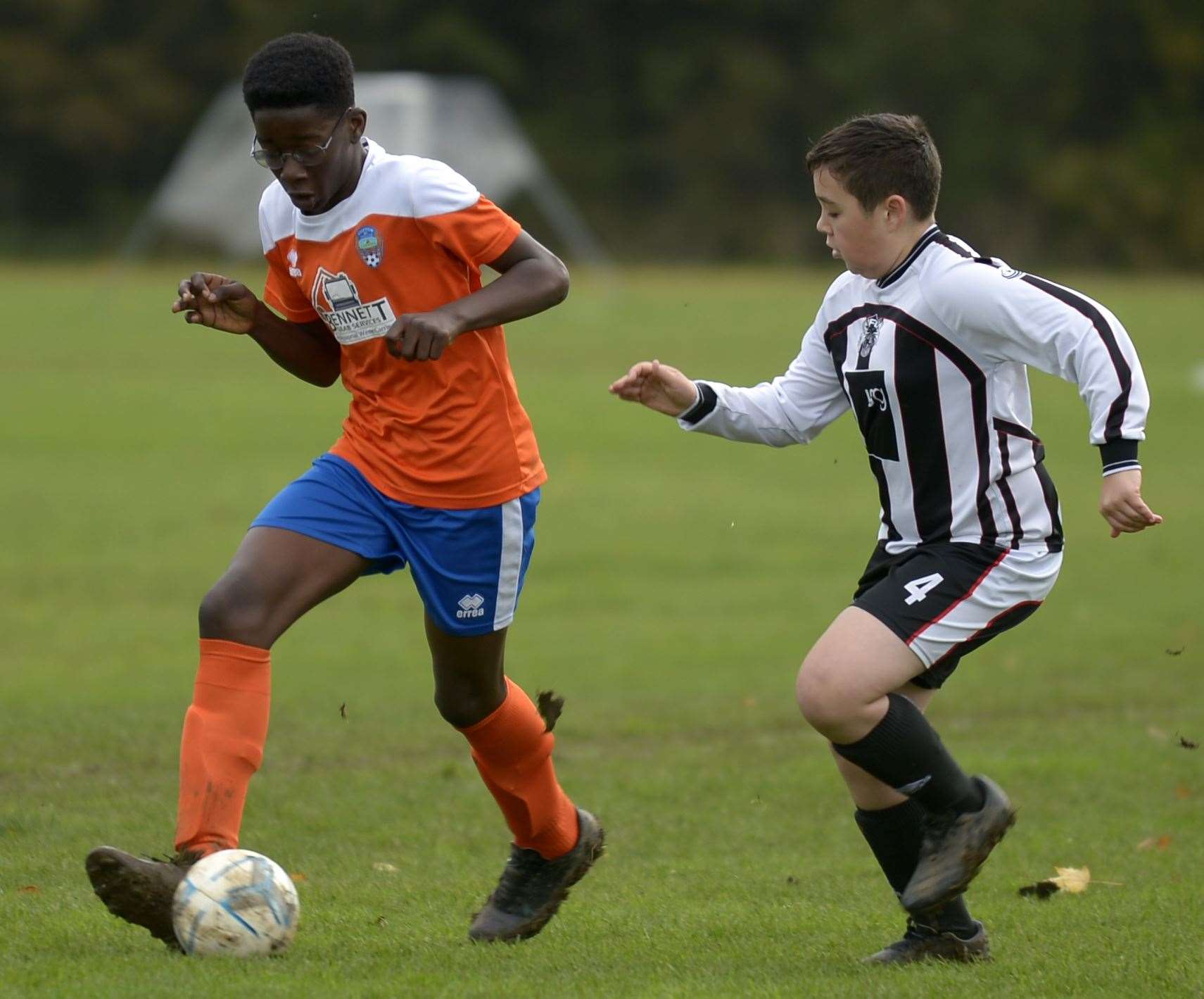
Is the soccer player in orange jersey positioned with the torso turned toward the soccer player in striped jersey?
no

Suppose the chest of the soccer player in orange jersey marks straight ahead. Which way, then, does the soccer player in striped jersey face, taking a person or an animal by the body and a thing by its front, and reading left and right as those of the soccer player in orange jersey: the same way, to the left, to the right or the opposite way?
the same way

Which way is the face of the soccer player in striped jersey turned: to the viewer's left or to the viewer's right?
to the viewer's left

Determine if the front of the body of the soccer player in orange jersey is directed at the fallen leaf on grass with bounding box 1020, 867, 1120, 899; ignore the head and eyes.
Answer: no

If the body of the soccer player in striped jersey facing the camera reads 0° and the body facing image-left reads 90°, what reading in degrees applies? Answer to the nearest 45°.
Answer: approximately 45°

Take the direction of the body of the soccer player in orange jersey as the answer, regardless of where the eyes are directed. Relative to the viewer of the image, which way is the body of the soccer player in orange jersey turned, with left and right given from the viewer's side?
facing the viewer and to the left of the viewer

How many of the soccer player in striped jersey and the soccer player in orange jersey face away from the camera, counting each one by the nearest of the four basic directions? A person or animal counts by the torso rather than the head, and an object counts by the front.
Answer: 0

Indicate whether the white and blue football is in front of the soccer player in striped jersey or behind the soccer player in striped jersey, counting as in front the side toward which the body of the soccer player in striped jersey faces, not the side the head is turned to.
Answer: in front

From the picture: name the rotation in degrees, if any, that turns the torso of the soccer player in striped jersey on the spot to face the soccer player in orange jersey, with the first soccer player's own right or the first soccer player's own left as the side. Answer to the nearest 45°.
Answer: approximately 45° to the first soccer player's own right
